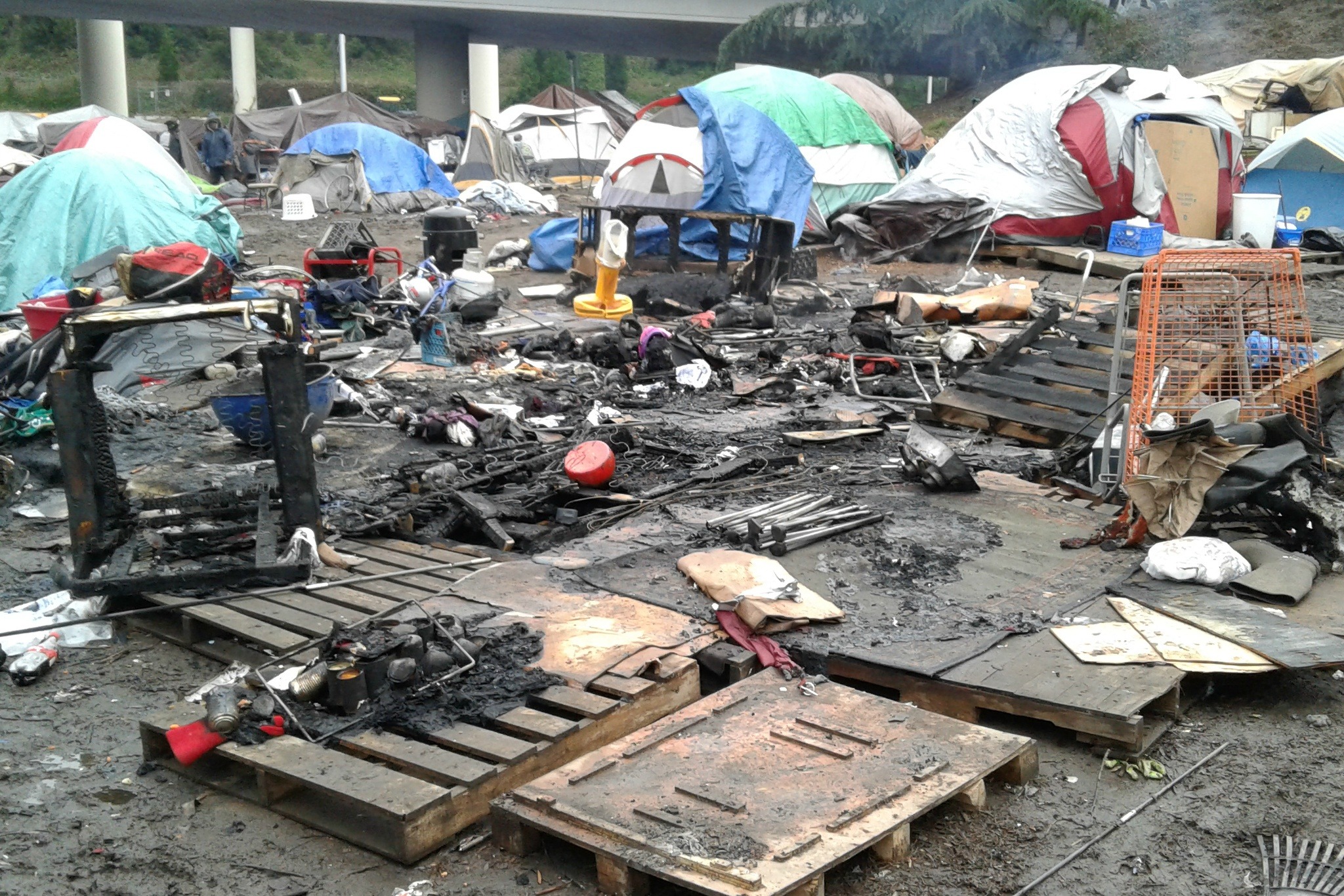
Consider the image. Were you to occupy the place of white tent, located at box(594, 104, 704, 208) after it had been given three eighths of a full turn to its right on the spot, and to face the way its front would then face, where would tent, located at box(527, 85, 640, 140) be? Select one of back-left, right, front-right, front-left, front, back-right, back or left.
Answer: front-right

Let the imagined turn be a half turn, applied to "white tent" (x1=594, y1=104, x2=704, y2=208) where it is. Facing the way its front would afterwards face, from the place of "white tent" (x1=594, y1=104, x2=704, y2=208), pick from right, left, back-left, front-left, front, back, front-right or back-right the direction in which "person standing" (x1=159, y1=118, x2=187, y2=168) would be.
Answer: front-left

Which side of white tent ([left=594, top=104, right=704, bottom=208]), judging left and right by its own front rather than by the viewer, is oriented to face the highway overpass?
back

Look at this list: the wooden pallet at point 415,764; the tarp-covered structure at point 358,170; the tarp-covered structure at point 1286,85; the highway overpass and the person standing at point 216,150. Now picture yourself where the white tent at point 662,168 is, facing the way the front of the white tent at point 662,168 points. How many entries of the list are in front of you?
1

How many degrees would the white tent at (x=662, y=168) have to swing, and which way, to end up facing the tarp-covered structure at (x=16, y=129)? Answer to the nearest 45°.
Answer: approximately 135° to its right

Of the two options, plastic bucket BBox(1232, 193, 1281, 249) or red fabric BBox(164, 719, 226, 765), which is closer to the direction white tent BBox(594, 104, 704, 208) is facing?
the red fabric

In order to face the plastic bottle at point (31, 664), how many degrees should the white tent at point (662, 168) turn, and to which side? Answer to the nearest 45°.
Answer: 0° — it already faces it

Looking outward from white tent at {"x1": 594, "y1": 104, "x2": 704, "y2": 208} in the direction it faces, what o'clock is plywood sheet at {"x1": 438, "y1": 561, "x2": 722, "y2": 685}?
The plywood sheet is roughly at 12 o'clock from the white tent.

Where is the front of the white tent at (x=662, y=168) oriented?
toward the camera

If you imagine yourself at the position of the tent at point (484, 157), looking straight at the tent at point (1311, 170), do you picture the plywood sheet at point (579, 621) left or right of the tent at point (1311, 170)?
right

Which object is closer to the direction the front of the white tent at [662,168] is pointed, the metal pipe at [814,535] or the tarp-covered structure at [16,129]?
the metal pipe

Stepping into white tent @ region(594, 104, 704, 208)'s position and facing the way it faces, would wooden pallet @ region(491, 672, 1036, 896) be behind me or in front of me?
in front

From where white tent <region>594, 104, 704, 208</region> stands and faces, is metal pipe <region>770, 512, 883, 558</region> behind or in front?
in front

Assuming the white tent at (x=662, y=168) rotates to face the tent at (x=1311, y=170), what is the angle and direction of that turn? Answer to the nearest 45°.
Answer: approximately 90° to its left

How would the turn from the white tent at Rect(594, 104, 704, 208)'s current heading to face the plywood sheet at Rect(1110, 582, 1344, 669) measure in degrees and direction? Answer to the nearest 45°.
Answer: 0° — it already faces it

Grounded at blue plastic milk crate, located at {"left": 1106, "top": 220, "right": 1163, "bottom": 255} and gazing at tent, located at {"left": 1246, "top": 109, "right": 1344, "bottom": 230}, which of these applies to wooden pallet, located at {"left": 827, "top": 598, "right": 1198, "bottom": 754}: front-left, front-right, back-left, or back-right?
back-right
